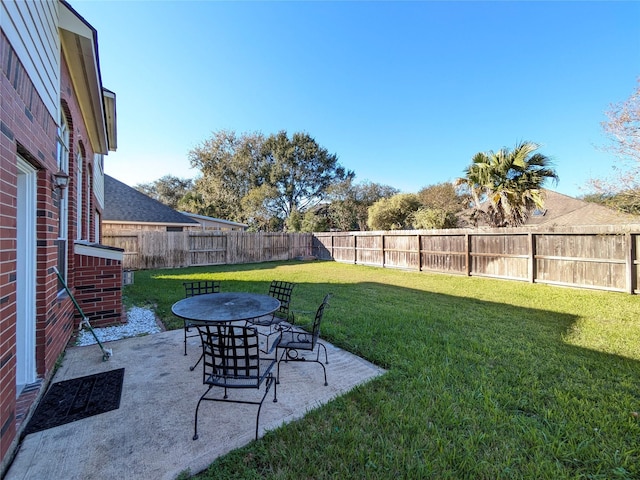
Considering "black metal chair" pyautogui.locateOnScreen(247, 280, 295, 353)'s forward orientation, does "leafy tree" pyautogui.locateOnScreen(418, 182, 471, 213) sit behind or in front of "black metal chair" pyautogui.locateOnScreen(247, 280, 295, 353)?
behind

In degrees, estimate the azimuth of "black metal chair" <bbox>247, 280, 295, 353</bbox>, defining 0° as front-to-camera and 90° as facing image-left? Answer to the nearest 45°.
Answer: approximately 45°

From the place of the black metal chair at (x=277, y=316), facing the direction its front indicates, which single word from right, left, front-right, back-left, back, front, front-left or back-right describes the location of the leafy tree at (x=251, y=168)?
back-right

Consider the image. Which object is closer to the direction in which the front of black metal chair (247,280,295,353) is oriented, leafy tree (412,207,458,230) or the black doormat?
the black doormat

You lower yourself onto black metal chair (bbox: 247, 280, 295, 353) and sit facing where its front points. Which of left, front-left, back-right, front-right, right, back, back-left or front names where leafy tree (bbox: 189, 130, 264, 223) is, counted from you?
back-right

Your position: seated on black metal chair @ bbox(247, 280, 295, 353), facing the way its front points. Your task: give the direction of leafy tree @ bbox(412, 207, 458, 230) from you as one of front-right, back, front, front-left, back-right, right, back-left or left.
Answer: back

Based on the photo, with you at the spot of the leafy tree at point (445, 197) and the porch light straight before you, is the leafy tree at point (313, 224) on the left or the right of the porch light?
right

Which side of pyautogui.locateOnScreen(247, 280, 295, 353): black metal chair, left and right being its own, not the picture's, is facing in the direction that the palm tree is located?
back

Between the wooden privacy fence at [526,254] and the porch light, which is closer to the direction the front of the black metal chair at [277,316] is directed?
the porch light

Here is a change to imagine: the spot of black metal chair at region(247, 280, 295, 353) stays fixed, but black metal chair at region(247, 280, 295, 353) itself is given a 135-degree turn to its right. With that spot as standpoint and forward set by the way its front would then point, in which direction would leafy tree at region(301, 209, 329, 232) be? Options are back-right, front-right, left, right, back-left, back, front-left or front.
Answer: front

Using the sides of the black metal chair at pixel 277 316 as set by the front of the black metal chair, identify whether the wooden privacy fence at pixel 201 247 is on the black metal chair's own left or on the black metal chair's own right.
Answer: on the black metal chair's own right

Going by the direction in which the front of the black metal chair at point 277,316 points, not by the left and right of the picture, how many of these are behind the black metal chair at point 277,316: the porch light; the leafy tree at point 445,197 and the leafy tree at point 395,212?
2
